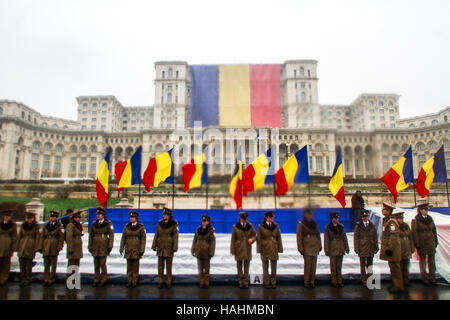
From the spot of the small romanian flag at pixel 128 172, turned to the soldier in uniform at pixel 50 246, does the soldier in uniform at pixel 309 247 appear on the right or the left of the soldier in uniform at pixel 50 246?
left

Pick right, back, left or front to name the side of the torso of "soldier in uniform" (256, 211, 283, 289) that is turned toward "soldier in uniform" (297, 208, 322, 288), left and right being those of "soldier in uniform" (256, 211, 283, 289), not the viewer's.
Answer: left

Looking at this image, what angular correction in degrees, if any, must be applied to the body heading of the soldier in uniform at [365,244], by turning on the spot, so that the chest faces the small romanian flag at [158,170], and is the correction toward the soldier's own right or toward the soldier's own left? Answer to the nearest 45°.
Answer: approximately 90° to the soldier's own right

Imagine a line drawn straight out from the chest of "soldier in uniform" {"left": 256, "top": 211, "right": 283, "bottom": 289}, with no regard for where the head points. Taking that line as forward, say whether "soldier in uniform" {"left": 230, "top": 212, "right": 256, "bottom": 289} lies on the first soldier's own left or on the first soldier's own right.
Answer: on the first soldier's own right

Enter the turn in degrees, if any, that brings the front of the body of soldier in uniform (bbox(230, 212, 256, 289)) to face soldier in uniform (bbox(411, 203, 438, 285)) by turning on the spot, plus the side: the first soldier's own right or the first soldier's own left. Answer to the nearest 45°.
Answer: approximately 90° to the first soldier's own left

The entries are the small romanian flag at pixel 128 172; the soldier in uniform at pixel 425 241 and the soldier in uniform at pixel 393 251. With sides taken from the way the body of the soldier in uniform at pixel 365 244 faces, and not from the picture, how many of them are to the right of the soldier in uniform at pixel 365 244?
1

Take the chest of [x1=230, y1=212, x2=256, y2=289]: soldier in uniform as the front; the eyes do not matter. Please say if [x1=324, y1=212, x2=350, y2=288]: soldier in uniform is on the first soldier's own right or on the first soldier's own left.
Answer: on the first soldier's own left

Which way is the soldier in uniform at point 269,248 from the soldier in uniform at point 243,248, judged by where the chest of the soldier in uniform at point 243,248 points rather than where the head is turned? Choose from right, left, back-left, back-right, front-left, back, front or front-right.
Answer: left
